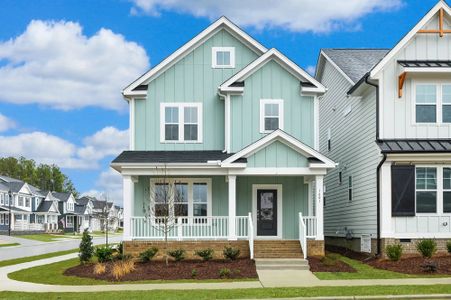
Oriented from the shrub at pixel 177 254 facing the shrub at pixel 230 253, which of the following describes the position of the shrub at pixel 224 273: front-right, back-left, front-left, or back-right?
front-right

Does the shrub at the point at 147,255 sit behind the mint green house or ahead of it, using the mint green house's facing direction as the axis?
ahead

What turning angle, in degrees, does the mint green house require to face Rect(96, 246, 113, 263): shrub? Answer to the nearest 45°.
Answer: approximately 45° to its right

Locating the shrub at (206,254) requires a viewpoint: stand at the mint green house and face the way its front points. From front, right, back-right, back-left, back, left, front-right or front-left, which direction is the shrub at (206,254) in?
front

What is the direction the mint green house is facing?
toward the camera

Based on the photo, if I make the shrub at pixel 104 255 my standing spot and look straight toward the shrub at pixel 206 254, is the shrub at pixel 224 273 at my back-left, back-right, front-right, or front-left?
front-right

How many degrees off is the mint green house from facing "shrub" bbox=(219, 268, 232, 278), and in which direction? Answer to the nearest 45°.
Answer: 0° — it already faces it

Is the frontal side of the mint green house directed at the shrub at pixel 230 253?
yes

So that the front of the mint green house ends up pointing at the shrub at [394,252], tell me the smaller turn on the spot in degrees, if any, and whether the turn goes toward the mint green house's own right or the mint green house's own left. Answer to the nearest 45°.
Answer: approximately 45° to the mint green house's own left
